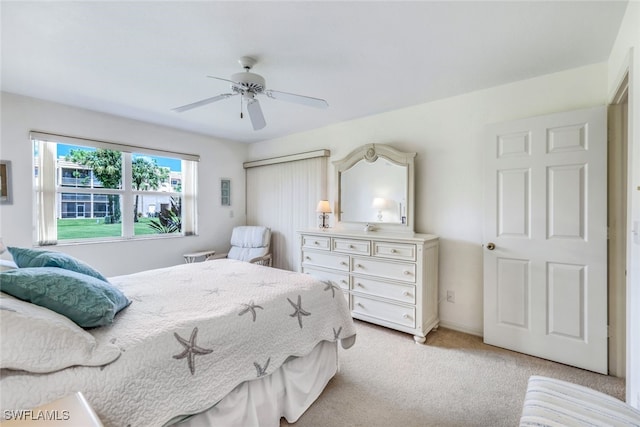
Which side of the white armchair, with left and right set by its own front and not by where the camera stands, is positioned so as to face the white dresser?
left

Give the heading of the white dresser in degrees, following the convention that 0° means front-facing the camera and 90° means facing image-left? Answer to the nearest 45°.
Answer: approximately 45°

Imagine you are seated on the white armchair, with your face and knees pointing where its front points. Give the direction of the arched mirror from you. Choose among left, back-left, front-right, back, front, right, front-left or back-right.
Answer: left

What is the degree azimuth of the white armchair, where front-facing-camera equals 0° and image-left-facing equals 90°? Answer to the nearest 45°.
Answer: approximately 45°

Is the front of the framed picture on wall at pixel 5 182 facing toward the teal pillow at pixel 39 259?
yes

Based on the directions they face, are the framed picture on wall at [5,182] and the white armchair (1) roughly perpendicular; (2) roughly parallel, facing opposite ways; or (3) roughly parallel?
roughly perpendicular

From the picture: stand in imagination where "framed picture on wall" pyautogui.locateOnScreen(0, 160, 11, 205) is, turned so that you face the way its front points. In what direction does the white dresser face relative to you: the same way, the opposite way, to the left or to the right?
to the right

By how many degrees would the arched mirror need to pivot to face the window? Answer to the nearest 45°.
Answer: approximately 45° to its right
